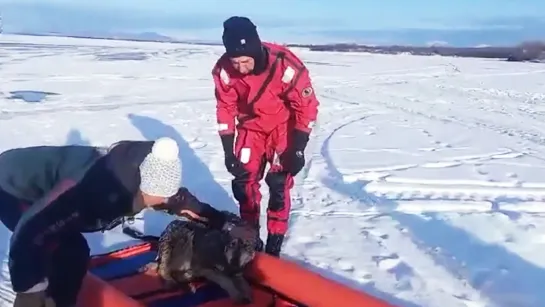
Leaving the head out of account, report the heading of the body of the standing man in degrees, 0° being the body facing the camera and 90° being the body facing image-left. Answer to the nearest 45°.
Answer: approximately 45°

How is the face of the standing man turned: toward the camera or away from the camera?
toward the camera
